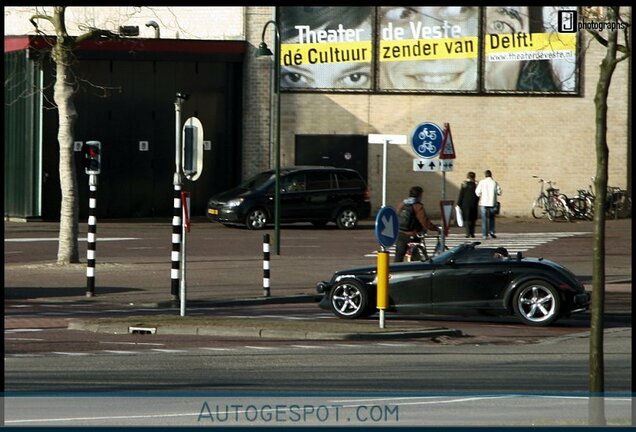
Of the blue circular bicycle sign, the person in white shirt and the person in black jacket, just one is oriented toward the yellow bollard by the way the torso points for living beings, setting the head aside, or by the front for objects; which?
the blue circular bicycle sign

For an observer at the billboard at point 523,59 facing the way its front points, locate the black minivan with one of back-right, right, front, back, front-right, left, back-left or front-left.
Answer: front-right

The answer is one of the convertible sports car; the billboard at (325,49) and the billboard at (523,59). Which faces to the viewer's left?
the convertible sports car

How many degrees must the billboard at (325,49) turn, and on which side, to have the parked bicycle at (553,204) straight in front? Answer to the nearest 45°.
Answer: approximately 90° to its left

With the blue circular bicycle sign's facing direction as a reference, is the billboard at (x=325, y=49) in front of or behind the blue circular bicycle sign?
behind

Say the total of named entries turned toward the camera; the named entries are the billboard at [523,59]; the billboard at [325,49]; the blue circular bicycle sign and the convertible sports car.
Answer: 3

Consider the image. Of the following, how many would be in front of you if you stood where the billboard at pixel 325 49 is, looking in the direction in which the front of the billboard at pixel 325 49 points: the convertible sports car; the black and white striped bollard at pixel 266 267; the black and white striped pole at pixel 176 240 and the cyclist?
4

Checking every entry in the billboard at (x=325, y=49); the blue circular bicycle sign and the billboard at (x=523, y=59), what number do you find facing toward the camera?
3

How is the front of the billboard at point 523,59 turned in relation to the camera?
facing the viewer
